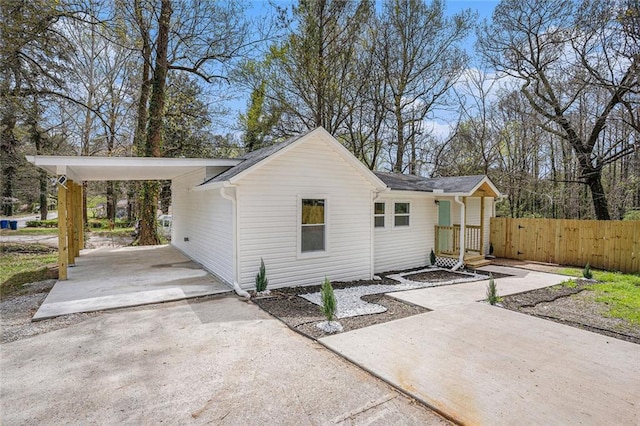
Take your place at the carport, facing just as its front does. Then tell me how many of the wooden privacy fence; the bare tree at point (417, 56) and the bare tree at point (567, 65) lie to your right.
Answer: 0

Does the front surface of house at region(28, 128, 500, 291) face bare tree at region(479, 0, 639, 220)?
no

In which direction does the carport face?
toward the camera

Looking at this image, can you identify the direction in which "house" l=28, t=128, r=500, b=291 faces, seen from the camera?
facing the viewer and to the right of the viewer

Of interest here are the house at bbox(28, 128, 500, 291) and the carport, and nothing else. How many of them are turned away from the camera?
0

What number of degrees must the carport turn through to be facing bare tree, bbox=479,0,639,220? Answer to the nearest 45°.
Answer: approximately 90° to its left

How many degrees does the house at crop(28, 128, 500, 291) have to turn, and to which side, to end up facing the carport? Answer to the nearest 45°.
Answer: approximately 135° to its right

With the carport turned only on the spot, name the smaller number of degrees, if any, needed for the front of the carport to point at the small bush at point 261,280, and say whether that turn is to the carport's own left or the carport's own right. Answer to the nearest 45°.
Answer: approximately 45° to the carport's own left

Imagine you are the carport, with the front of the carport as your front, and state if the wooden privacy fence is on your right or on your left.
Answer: on your left

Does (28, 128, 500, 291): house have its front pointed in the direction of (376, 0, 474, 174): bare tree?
no

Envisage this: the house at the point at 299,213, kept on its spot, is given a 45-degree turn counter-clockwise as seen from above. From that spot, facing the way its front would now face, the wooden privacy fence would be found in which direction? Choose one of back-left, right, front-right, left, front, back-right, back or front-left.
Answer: front
